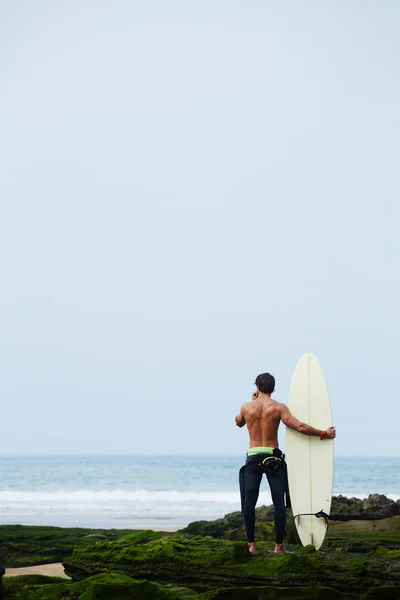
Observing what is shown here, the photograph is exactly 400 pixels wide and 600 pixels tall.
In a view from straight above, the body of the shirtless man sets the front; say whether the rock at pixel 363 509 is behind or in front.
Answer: in front

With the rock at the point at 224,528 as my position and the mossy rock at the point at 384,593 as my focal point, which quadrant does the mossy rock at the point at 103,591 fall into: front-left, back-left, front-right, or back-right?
front-right

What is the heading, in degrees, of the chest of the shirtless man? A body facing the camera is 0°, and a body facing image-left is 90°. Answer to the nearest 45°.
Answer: approximately 180°

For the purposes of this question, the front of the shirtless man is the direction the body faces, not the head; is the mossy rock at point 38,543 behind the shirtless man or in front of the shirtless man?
in front

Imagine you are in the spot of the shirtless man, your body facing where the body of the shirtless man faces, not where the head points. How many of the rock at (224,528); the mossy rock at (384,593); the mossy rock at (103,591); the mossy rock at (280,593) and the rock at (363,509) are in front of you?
2

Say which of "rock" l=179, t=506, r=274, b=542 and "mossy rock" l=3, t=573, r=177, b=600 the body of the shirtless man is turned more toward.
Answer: the rock

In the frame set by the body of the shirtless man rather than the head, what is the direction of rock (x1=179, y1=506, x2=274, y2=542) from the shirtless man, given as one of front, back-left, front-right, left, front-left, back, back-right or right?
front

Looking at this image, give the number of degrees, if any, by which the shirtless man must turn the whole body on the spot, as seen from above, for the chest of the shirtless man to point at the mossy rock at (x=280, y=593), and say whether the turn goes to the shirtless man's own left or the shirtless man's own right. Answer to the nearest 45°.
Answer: approximately 180°

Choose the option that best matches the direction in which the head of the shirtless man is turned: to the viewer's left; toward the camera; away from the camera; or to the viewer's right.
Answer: away from the camera

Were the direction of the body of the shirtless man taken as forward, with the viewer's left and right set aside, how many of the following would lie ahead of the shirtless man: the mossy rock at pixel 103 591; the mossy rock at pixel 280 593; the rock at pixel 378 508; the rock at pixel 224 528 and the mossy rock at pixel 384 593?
2

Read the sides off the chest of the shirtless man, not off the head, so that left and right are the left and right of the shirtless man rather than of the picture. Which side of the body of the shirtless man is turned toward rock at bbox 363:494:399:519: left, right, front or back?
front

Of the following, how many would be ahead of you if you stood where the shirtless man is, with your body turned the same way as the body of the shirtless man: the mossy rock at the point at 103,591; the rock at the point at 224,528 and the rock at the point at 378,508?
2

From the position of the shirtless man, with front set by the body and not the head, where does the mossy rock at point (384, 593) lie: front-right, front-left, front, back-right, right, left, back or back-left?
back-right
